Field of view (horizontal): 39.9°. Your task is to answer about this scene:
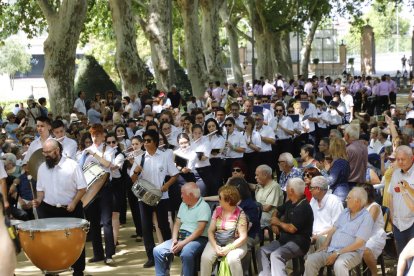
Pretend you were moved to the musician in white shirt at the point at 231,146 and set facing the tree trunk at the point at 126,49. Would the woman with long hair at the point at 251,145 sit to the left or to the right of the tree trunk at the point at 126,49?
right

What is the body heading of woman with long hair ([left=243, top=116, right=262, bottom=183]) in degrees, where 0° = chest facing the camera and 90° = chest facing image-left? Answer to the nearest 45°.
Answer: approximately 45°

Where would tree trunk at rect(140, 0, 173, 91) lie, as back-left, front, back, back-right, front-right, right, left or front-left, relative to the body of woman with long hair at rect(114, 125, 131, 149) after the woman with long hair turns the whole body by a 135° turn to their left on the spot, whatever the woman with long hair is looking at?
left

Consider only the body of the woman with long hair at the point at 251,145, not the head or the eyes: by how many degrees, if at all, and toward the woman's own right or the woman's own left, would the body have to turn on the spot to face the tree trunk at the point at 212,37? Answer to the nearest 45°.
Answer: approximately 135° to the woman's own right

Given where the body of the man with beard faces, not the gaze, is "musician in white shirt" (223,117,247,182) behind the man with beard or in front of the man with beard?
behind

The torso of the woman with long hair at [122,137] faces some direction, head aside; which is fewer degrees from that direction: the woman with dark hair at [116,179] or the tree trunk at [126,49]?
the woman with dark hair
